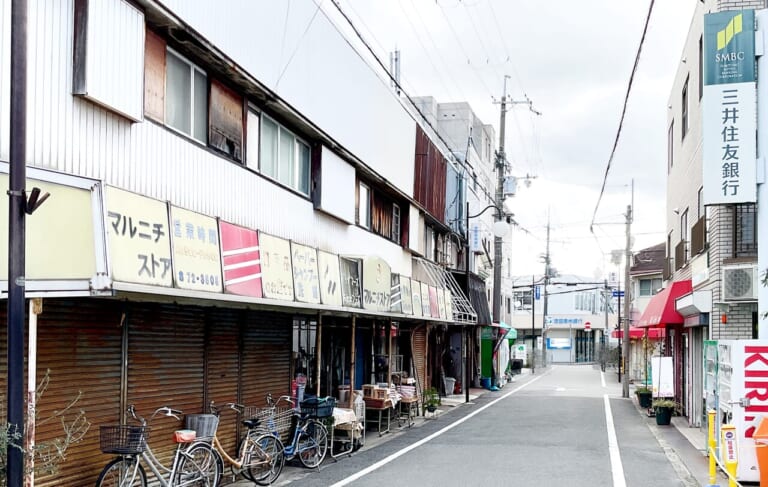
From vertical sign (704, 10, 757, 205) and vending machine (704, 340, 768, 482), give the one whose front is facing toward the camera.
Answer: the vertical sign

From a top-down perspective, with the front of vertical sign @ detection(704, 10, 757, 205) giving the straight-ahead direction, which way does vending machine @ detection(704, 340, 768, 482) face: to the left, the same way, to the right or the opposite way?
to the right

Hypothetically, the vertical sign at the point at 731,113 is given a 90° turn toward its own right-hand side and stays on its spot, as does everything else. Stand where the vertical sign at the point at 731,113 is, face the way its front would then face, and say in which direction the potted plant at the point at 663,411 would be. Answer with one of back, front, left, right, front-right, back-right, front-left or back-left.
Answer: right

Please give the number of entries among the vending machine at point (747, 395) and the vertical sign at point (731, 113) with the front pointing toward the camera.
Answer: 1

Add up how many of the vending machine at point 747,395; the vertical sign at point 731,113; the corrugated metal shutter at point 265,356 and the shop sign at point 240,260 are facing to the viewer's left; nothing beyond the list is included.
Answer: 1

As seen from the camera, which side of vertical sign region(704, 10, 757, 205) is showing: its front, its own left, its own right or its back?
front

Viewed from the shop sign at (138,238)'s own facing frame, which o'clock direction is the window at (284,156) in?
The window is roughly at 8 o'clock from the shop sign.

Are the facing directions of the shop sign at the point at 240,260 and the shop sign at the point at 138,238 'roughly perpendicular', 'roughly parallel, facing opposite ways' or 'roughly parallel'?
roughly parallel

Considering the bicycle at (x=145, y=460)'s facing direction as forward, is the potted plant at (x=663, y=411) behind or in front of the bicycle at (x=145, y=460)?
behind

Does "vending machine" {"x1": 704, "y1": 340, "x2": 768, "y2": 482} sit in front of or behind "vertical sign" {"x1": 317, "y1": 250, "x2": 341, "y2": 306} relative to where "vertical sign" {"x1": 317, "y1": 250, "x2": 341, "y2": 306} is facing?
in front

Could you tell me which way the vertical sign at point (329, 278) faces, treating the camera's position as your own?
facing the viewer and to the right of the viewer

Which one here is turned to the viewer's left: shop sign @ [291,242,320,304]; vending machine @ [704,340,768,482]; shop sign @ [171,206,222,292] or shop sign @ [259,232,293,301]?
the vending machine

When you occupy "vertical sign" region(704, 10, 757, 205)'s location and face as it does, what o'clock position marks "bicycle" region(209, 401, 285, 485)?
The bicycle is roughly at 2 o'clock from the vertical sign.
